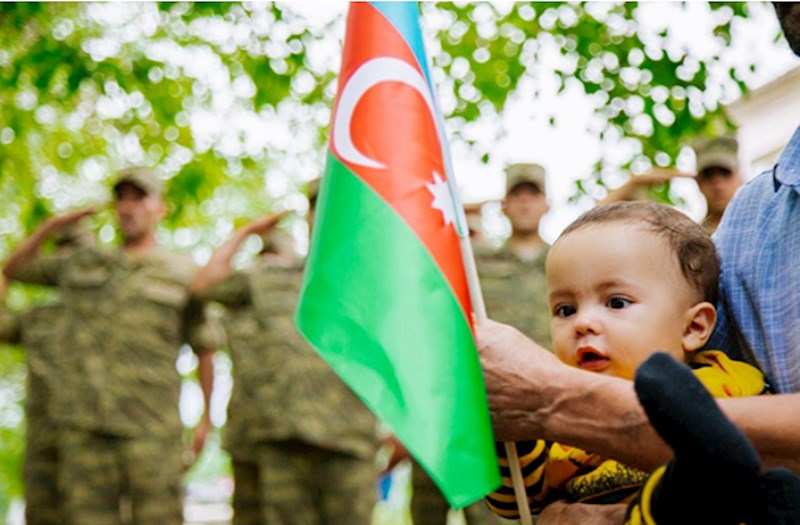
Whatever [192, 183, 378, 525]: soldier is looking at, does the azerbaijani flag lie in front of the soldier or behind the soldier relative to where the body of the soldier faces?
in front

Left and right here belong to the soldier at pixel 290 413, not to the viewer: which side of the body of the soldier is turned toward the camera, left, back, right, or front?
front

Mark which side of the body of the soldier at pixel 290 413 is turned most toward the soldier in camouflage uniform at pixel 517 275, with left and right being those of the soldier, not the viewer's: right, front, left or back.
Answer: left

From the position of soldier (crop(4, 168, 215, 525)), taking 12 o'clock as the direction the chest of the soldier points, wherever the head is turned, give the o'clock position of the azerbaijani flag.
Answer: The azerbaijani flag is roughly at 12 o'clock from the soldier.

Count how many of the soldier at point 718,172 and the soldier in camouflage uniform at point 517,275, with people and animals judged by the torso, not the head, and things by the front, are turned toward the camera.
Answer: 2

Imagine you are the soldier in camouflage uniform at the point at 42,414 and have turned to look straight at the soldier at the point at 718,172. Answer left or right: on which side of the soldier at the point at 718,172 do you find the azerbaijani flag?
right

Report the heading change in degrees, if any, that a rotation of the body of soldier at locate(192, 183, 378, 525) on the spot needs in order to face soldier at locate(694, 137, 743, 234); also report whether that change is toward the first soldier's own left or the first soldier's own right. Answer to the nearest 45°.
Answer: approximately 45° to the first soldier's own left

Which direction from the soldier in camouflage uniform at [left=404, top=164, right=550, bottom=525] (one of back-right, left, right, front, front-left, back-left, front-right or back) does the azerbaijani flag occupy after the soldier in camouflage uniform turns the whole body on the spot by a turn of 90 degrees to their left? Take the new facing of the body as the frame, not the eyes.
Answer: right

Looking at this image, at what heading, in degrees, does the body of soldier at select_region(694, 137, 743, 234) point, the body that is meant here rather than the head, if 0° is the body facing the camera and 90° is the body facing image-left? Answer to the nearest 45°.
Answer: approximately 0°

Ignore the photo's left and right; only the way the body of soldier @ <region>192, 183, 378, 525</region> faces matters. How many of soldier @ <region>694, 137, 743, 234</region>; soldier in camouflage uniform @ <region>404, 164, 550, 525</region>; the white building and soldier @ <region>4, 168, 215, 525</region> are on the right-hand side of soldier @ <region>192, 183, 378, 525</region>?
1
